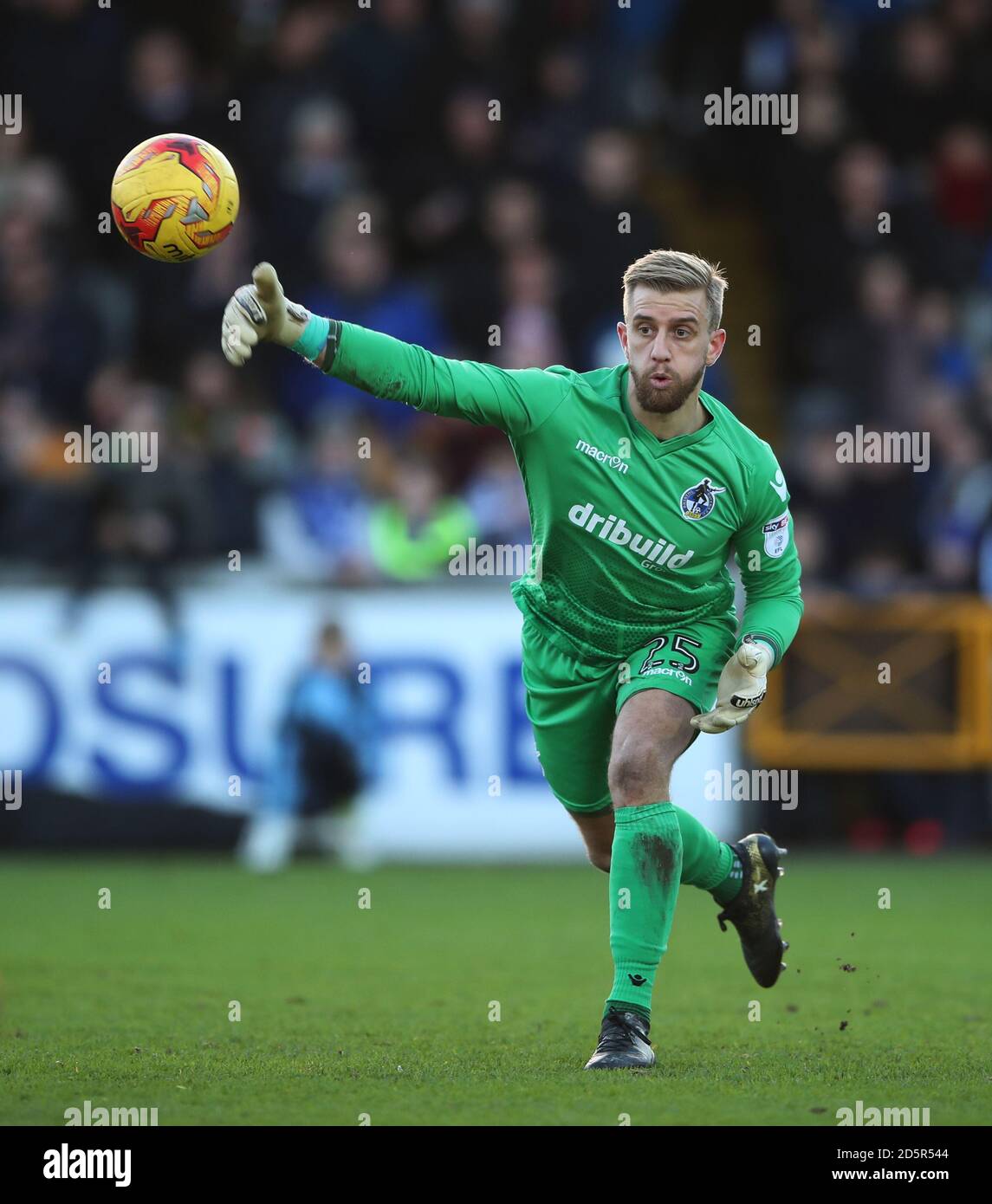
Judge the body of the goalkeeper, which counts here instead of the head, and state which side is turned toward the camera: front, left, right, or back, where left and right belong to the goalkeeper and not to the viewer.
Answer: front

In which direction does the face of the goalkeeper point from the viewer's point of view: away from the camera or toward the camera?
toward the camera

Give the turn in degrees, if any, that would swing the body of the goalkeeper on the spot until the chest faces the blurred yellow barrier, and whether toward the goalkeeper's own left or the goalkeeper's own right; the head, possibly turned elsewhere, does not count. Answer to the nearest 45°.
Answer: approximately 180°
